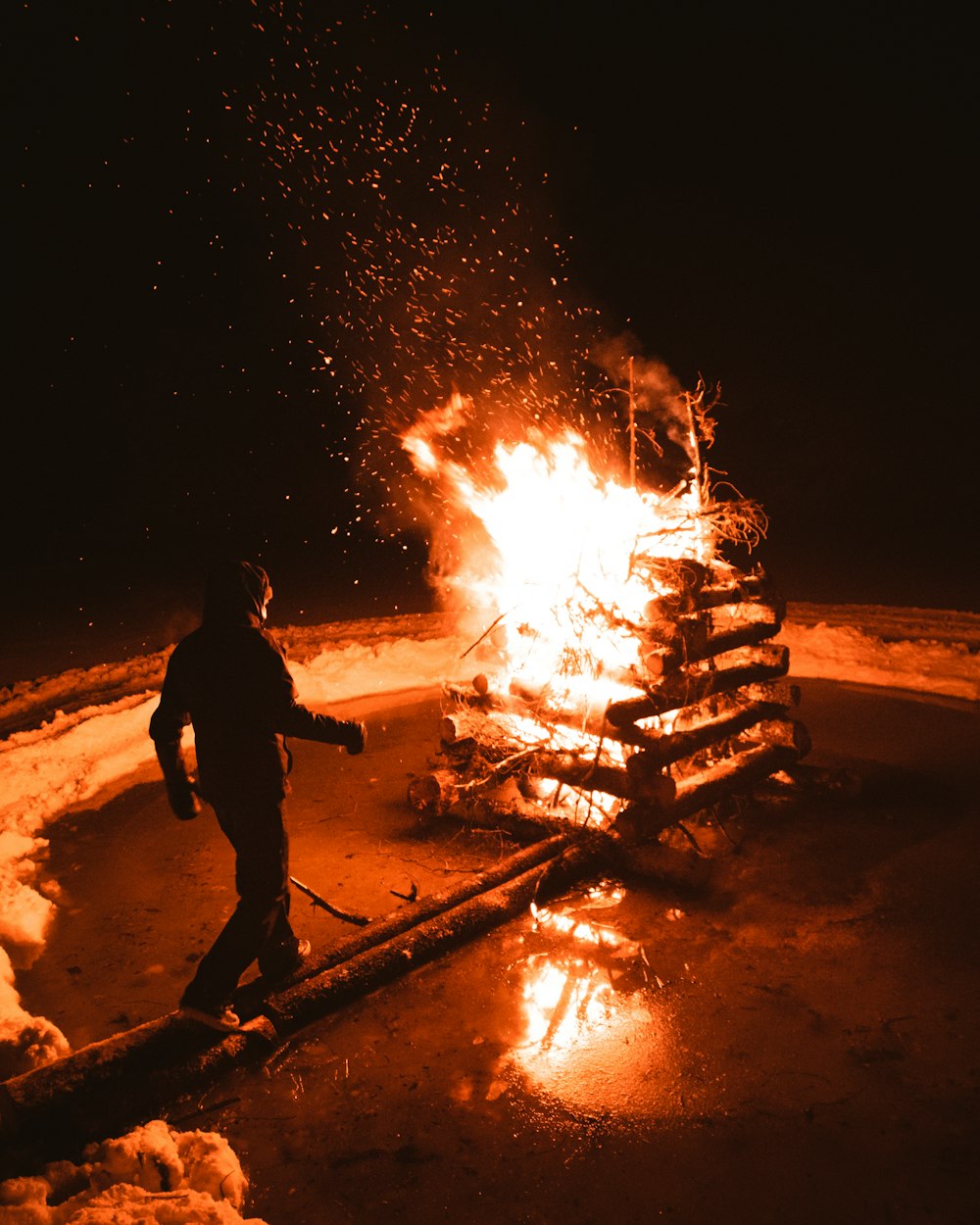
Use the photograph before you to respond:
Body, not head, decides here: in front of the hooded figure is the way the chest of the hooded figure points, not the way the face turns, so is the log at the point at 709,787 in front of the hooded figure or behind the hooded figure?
in front

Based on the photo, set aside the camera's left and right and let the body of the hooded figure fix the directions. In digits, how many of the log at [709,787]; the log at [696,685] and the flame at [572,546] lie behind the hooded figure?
0

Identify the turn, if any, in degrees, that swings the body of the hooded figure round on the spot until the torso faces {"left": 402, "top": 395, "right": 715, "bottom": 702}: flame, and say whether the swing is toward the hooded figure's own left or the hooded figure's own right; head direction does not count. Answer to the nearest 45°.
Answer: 0° — they already face it

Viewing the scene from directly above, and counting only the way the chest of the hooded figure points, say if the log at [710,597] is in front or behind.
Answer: in front

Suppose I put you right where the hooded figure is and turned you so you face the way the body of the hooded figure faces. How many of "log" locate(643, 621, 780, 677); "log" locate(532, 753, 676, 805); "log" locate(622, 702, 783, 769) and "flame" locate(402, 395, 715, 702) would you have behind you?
0

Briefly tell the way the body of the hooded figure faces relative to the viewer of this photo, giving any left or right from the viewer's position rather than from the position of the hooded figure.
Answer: facing away from the viewer and to the right of the viewer

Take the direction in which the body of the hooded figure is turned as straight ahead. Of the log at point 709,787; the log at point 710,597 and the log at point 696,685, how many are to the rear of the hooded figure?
0

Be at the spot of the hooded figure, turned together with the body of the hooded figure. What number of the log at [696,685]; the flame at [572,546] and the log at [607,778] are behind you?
0

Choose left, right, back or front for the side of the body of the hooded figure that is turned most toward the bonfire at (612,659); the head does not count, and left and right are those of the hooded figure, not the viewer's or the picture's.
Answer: front
